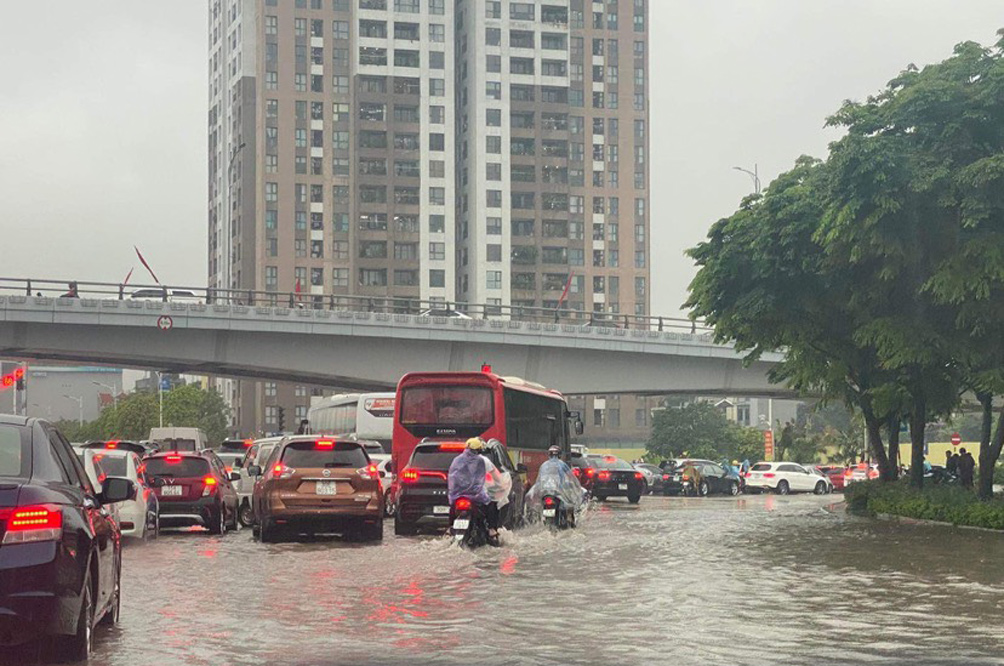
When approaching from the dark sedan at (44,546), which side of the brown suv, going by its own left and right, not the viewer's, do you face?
back

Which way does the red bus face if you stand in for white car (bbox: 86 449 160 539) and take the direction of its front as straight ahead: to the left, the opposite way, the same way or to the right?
the same way

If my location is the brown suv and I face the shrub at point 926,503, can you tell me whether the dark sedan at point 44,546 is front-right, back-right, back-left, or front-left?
back-right

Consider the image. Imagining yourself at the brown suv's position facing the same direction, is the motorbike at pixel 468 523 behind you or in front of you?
behind

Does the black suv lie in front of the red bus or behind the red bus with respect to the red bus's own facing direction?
behind

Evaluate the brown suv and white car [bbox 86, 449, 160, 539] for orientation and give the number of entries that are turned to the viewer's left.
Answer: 0

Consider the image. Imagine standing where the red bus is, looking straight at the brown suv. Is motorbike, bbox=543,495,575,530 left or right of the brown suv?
left

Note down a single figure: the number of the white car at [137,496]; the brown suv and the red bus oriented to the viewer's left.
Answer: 0

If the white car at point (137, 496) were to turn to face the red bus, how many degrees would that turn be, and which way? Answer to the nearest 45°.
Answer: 0° — it already faces it

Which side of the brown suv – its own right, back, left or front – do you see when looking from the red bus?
front

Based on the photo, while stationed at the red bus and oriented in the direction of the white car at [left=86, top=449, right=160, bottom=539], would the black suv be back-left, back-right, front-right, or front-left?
front-left

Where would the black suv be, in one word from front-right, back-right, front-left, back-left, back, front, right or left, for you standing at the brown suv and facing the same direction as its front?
front-right

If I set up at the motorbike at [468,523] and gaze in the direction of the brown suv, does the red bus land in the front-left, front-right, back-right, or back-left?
front-right

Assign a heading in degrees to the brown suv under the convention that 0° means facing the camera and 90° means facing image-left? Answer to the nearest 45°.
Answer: approximately 180°

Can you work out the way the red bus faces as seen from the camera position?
facing away from the viewer and to the right of the viewer

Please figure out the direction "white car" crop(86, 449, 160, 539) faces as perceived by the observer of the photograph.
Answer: facing away from the viewer and to the right of the viewer
